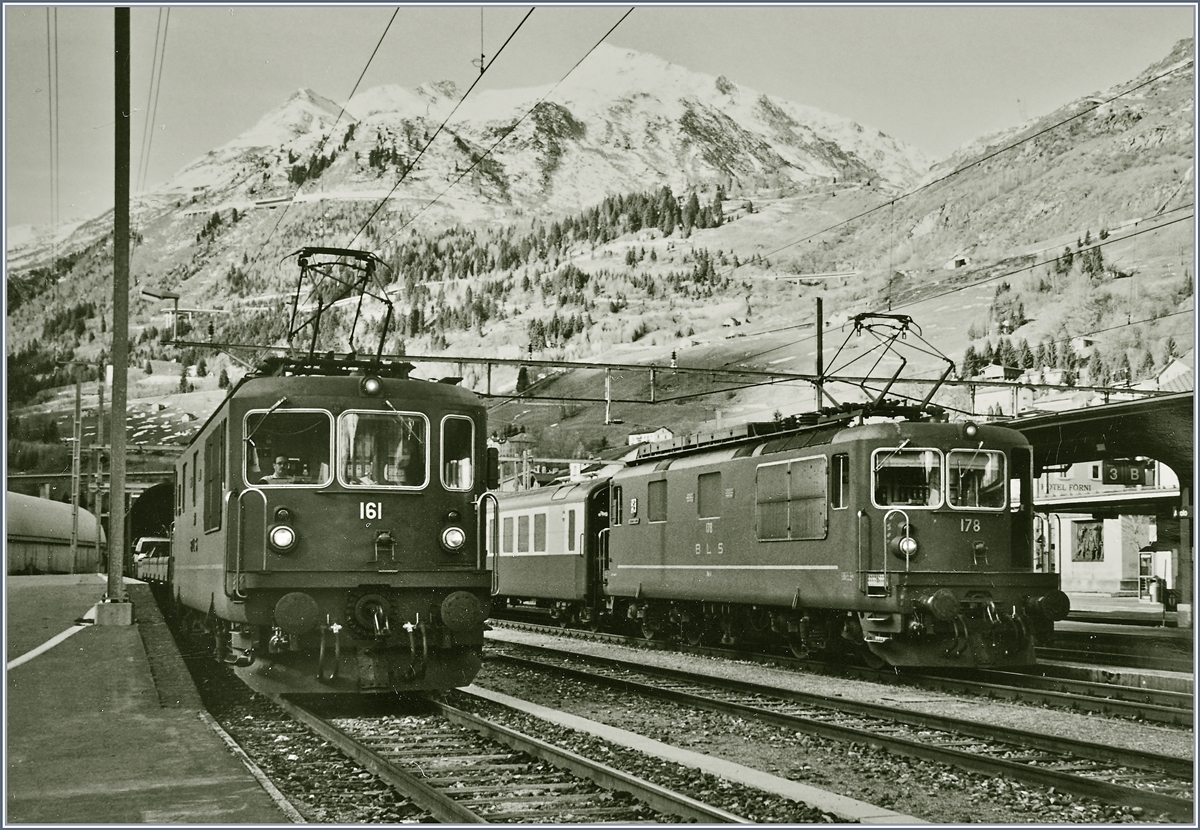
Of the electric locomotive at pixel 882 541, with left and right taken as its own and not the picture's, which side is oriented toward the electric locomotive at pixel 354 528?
right

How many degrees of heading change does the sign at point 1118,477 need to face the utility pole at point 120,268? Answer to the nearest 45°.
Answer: approximately 45° to its right

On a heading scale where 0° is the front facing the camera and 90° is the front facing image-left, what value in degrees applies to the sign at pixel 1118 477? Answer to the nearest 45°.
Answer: approximately 0°
